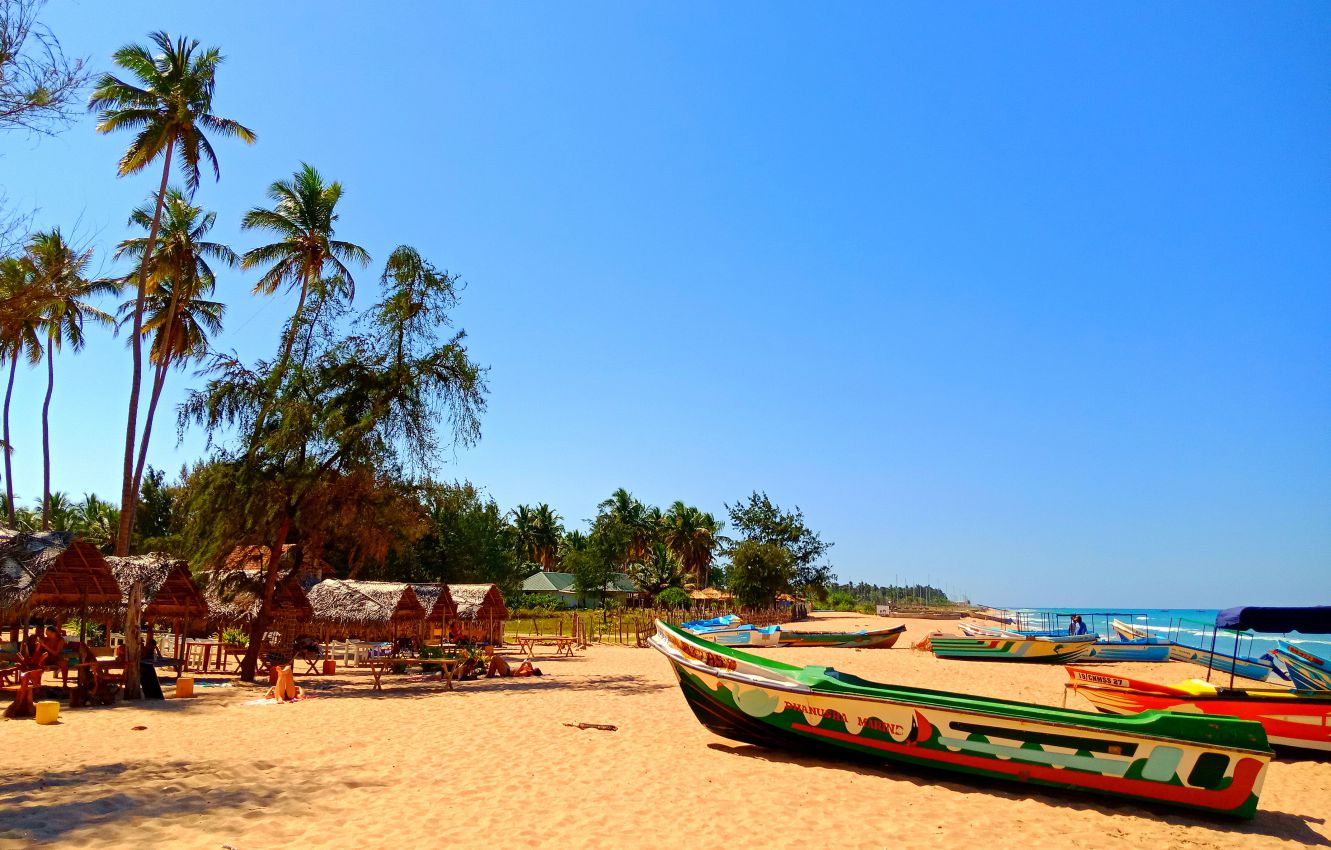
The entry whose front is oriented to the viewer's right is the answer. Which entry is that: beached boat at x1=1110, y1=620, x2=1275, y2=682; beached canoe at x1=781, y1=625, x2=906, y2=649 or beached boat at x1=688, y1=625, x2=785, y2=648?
beached canoe at x1=781, y1=625, x2=906, y2=649

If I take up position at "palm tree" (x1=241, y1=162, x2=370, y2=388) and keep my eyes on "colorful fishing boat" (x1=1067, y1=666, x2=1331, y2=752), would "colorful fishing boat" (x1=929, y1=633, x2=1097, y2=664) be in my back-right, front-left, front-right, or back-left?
front-left

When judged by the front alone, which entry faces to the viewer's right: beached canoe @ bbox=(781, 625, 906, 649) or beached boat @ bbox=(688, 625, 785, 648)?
beached canoe @ bbox=(781, 625, 906, 649)

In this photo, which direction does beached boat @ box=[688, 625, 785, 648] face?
to the viewer's left

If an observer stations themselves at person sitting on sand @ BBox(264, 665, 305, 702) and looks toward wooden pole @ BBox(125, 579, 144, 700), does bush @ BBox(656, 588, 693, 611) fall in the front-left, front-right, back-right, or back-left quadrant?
back-right

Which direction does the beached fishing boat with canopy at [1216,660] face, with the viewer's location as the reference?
facing away from the viewer and to the left of the viewer

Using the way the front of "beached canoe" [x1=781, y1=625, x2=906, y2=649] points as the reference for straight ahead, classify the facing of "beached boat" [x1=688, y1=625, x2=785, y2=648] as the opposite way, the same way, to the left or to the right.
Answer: the opposite way

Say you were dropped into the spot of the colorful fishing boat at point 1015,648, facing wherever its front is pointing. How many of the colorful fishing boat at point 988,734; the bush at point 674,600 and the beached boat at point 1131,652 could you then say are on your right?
1

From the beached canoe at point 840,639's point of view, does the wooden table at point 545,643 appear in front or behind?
behind

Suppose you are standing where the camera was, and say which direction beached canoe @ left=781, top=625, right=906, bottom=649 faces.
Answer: facing to the right of the viewer

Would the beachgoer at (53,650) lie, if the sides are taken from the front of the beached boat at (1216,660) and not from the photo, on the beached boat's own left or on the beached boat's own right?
on the beached boat's own left
